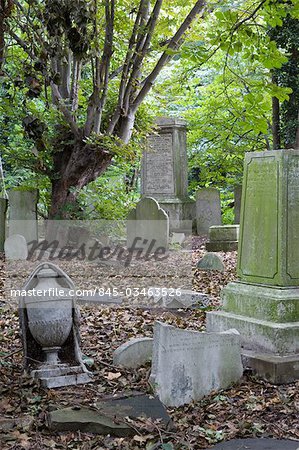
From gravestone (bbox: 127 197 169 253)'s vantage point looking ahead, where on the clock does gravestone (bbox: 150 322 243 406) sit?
gravestone (bbox: 150 322 243 406) is roughly at 12 o'clock from gravestone (bbox: 127 197 169 253).

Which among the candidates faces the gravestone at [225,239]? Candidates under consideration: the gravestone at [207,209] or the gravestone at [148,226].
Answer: the gravestone at [207,209]

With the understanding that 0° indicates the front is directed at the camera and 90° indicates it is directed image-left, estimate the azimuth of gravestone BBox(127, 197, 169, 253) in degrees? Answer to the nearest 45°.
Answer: approximately 0°

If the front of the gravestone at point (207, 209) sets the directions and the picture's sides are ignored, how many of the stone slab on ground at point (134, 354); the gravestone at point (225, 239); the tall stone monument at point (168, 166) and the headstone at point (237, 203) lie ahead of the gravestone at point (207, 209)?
2

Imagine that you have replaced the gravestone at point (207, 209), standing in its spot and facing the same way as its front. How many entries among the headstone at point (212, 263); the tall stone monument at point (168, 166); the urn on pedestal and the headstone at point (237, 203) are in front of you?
2

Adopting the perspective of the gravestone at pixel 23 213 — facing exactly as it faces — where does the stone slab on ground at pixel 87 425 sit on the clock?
The stone slab on ground is roughly at 12 o'clock from the gravestone.

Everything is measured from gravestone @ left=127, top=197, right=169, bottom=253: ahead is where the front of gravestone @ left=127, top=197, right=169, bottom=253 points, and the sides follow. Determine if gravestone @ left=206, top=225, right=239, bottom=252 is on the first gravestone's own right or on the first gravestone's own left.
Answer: on the first gravestone's own left

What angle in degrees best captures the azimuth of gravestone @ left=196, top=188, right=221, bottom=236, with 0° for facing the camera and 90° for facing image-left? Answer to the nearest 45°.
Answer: approximately 0°
